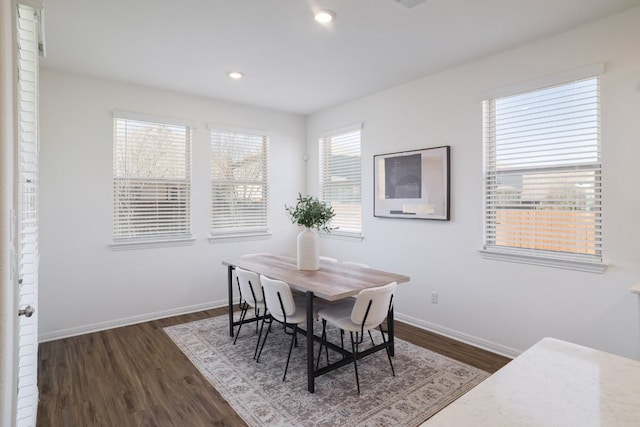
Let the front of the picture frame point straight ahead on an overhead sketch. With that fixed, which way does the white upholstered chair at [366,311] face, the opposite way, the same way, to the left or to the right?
to the right

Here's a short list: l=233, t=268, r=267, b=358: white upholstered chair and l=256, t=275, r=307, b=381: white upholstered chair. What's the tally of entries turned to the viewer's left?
0

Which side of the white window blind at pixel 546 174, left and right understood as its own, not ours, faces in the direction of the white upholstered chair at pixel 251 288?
front

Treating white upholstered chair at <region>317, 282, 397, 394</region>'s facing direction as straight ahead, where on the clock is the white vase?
The white vase is roughly at 12 o'clock from the white upholstered chair.

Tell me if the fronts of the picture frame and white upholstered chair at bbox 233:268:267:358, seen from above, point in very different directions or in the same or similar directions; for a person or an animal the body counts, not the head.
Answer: very different directions

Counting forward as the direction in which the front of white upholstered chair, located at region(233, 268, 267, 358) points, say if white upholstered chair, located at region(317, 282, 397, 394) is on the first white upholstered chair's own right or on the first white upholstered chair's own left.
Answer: on the first white upholstered chair's own right

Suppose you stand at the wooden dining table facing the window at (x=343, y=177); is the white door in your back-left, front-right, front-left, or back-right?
back-left

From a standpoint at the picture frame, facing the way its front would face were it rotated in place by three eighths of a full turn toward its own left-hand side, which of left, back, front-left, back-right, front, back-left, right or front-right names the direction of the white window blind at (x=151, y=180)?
back

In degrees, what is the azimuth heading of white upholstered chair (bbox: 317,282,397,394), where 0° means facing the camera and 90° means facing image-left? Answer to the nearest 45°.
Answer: approximately 135°

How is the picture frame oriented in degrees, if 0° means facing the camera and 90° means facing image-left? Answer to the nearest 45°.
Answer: approximately 45°

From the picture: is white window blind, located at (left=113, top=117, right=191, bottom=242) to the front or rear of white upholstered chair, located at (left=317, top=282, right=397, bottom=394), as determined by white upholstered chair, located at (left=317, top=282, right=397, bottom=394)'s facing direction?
to the front

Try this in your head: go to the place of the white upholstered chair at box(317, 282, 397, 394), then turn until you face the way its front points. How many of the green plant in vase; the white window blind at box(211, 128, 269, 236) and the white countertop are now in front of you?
2

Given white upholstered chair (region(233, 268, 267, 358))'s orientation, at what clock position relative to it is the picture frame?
The picture frame is roughly at 1 o'clock from the white upholstered chair.

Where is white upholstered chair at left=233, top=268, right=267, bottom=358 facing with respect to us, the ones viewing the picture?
facing away from the viewer and to the right of the viewer

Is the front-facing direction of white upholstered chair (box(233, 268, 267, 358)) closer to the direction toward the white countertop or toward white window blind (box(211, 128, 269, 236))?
the white window blind

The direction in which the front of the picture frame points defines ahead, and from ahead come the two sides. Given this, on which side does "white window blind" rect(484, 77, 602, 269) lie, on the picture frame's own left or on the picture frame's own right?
on the picture frame's own left

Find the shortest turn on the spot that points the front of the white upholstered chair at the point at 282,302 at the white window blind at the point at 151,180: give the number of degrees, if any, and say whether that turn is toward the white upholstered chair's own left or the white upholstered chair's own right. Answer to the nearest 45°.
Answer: approximately 90° to the white upholstered chair's own left

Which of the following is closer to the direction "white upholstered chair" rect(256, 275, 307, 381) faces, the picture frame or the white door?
the picture frame
